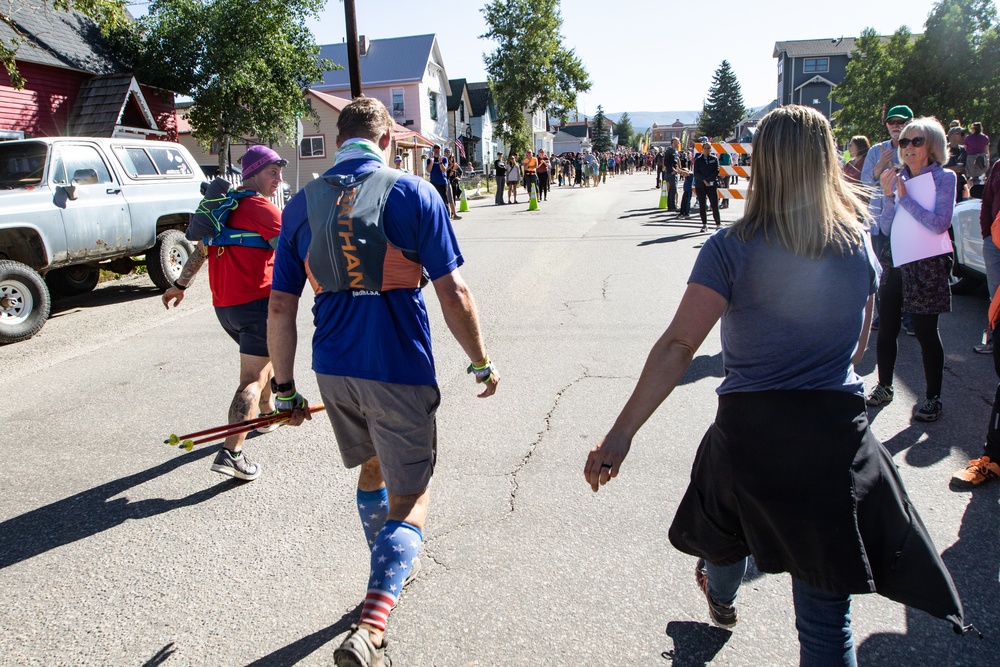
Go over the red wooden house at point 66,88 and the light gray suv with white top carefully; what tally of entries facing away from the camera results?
0

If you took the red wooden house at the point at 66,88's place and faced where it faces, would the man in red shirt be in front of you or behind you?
in front

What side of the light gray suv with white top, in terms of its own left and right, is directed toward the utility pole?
back

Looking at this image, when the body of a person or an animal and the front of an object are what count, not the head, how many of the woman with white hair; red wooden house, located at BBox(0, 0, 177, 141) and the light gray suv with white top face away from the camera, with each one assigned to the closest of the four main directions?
0

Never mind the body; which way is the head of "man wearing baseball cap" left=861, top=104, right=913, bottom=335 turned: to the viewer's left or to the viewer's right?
to the viewer's left

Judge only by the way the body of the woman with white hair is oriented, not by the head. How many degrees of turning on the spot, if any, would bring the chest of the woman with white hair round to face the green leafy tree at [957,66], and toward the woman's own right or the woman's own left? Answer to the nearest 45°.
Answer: approximately 135° to the woman's own right

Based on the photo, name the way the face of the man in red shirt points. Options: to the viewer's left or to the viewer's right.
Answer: to the viewer's right

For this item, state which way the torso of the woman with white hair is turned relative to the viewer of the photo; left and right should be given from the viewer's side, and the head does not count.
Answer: facing the viewer and to the left of the viewer

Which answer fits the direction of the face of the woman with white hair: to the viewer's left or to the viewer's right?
to the viewer's left

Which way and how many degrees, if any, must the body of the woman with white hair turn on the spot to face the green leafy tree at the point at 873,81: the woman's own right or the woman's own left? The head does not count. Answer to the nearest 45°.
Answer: approximately 135° to the woman's own right

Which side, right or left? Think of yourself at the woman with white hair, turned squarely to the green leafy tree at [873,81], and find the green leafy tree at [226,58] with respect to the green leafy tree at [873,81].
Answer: left
